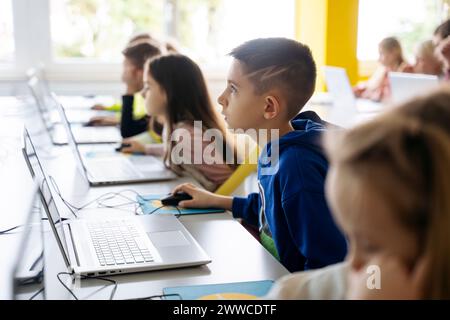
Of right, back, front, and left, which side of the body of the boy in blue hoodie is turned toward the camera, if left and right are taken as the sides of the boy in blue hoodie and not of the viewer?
left

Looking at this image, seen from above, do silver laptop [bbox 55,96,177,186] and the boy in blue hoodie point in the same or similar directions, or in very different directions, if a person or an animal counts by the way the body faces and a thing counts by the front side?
very different directions

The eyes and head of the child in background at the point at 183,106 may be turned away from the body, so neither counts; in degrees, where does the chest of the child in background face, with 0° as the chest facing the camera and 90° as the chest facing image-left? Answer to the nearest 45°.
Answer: approximately 90°

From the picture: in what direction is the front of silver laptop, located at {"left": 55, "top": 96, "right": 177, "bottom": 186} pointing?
to the viewer's right

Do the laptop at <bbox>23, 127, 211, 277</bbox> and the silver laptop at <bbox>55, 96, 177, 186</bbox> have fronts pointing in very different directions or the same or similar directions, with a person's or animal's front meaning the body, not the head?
same or similar directions

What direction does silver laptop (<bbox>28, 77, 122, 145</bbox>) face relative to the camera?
to the viewer's right

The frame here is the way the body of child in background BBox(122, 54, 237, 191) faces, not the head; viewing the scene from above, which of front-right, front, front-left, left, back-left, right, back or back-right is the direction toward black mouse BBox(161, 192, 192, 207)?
left

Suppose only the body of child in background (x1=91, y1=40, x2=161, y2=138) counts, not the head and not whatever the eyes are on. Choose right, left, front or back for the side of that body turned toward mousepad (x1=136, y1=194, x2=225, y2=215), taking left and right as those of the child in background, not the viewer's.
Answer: left
